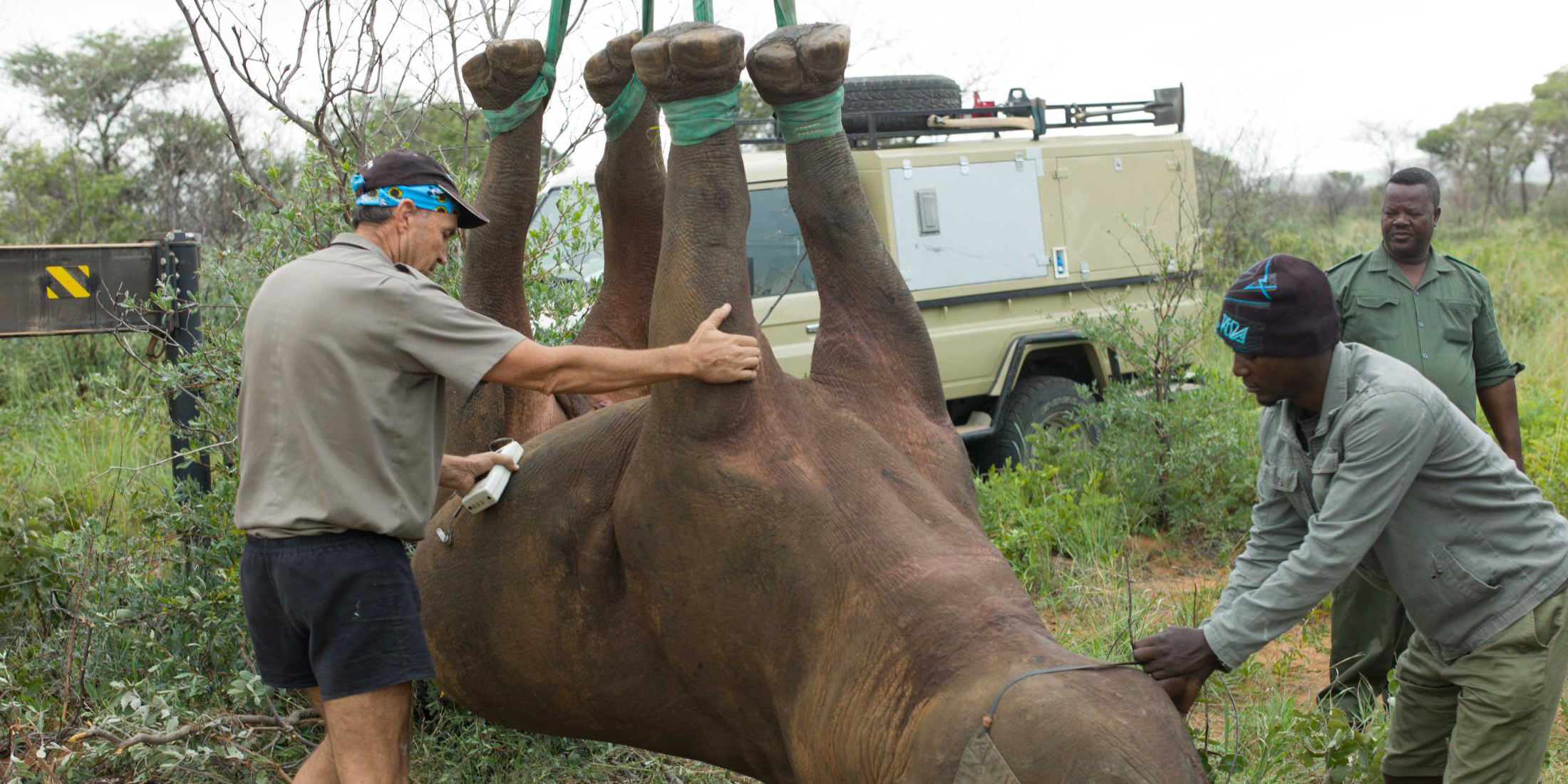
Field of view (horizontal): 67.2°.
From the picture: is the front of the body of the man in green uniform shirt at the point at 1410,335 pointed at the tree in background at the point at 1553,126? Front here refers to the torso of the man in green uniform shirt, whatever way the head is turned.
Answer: no

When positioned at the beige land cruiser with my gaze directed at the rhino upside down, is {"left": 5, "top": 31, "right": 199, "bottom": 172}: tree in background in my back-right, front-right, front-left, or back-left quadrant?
back-right

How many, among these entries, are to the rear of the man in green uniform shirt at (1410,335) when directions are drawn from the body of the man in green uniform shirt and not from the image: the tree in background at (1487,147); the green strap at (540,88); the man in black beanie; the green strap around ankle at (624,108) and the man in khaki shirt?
1

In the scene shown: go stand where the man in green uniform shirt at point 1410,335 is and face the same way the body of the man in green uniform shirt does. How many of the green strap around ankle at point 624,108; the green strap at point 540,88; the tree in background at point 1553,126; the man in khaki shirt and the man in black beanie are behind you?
1

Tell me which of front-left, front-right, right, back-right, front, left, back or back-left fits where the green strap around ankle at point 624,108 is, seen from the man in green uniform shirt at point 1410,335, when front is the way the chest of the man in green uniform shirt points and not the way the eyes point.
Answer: front-right

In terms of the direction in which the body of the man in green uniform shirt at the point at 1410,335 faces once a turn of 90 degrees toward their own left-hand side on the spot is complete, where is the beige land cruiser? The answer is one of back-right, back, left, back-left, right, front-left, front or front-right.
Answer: back-left

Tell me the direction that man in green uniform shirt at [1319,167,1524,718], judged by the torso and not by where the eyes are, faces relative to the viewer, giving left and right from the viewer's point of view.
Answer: facing the viewer

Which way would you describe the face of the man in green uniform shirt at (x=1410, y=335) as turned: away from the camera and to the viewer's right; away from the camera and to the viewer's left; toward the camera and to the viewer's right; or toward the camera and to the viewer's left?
toward the camera and to the viewer's left

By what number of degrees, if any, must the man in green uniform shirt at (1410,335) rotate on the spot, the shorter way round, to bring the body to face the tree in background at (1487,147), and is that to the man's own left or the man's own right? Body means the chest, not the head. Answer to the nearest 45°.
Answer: approximately 180°

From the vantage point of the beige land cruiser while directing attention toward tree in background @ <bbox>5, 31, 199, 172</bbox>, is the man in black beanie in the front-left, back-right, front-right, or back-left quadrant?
back-left

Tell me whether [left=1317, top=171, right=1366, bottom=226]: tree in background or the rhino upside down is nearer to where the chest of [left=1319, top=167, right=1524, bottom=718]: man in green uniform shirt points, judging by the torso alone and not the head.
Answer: the rhino upside down

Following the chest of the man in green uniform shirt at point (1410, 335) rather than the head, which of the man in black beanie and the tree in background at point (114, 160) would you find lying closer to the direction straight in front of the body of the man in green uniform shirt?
the man in black beanie

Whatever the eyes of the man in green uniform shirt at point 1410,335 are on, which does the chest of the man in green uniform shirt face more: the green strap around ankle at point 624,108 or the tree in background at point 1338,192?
the green strap around ankle

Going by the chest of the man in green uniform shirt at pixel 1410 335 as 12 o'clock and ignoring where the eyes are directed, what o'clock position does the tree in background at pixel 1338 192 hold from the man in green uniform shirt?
The tree in background is roughly at 6 o'clock from the man in green uniform shirt.

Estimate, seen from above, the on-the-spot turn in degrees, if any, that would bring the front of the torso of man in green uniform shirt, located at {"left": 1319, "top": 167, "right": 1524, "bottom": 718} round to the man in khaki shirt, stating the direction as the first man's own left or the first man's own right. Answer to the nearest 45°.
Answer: approximately 45° to the first man's own right

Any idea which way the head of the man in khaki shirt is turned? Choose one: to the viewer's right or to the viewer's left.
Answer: to the viewer's right

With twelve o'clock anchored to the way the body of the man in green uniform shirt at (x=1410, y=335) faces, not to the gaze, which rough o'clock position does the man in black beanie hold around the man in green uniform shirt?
The man in black beanie is roughly at 12 o'clock from the man in green uniform shirt.

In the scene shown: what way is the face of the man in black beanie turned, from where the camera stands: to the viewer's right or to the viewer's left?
to the viewer's left
